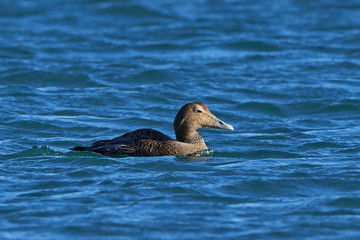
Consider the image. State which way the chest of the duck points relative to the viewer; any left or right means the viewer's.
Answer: facing to the right of the viewer
